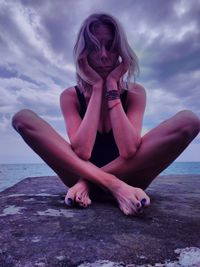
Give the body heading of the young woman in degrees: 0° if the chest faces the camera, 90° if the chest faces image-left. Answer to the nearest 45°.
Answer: approximately 0°

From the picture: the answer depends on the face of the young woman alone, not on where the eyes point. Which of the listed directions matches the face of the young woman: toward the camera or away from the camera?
toward the camera
